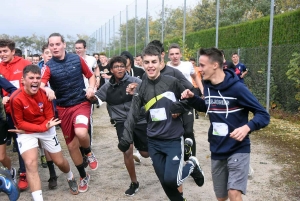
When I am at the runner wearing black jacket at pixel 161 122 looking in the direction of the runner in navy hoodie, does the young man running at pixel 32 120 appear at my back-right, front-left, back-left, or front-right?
back-right

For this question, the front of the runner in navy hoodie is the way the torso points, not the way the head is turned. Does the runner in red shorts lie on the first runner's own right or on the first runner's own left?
on the first runner's own right

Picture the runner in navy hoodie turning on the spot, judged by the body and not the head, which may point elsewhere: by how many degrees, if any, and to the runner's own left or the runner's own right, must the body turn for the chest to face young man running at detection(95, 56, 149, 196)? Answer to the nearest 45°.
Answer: approximately 90° to the runner's own right

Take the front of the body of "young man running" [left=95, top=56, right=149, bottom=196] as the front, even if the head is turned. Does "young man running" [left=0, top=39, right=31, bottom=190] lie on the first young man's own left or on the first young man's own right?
on the first young man's own right

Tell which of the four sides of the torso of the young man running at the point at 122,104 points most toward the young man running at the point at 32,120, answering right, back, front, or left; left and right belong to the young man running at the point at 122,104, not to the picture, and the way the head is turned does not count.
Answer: right

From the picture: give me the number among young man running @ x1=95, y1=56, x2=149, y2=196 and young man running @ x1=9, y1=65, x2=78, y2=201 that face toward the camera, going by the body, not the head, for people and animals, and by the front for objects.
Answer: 2

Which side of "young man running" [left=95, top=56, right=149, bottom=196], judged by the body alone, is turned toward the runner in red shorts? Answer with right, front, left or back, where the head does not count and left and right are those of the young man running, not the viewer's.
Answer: right

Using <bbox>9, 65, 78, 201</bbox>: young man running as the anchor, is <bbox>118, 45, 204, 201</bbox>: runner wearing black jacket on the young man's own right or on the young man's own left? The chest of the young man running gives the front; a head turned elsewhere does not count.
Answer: on the young man's own left

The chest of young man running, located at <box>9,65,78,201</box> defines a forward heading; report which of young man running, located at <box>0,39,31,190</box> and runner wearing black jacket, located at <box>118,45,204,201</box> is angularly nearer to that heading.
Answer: the runner wearing black jacket

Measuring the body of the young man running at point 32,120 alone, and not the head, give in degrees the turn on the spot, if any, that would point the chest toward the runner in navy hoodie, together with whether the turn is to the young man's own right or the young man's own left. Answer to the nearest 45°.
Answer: approximately 45° to the young man's own left
